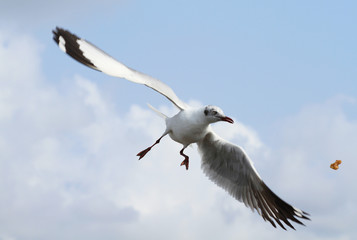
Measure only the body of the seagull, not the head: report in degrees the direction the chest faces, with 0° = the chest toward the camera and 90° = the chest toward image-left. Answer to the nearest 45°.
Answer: approximately 315°
